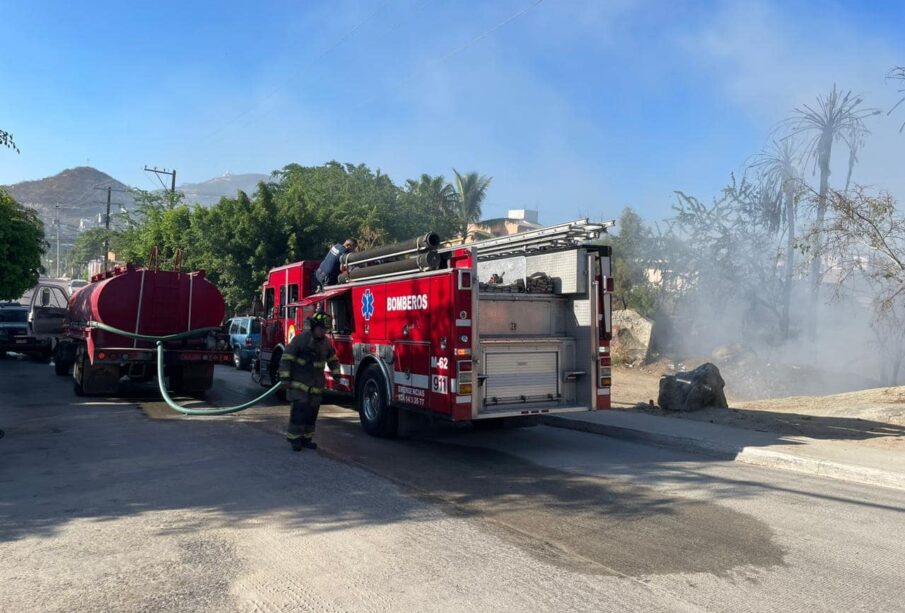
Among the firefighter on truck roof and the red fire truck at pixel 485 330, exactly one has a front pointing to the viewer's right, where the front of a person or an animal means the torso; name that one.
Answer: the firefighter on truck roof

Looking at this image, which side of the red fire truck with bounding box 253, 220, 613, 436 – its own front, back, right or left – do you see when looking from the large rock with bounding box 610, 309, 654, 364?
right

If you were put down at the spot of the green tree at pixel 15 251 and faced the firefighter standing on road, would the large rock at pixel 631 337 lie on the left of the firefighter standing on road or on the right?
left

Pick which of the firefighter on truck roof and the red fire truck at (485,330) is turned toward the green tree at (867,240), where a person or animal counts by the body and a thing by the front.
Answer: the firefighter on truck roof

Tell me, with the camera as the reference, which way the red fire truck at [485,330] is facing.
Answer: facing away from the viewer and to the left of the viewer

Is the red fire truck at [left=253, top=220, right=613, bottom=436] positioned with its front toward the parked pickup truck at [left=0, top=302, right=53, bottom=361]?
yes

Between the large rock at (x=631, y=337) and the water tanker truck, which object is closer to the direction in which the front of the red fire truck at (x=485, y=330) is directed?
the water tanker truck

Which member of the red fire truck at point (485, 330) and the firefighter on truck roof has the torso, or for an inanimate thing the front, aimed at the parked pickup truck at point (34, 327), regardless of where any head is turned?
the red fire truck

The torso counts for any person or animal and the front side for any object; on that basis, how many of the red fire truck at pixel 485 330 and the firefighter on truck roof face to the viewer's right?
1

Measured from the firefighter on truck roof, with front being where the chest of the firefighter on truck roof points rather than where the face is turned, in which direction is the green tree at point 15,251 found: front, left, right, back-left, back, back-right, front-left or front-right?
back-left

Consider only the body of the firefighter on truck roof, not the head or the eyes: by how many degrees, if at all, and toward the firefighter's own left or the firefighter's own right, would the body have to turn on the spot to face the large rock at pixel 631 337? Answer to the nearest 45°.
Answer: approximately 45° to the firefighter's own left

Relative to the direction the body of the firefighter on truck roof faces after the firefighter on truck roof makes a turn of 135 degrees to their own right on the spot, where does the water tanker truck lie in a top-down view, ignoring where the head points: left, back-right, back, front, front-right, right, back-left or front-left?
right

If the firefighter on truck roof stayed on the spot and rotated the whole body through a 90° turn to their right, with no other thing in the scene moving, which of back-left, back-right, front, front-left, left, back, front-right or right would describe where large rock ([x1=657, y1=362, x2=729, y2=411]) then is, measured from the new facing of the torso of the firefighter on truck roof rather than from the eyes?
left

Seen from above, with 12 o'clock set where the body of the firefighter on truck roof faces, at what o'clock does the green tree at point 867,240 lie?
The green tree is roughly at 12 o'clock from the firefighter on truck roof.

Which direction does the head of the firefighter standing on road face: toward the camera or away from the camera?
toward the camera

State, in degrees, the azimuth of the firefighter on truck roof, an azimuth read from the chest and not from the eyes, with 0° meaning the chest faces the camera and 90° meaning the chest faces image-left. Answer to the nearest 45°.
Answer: approximately 270°
